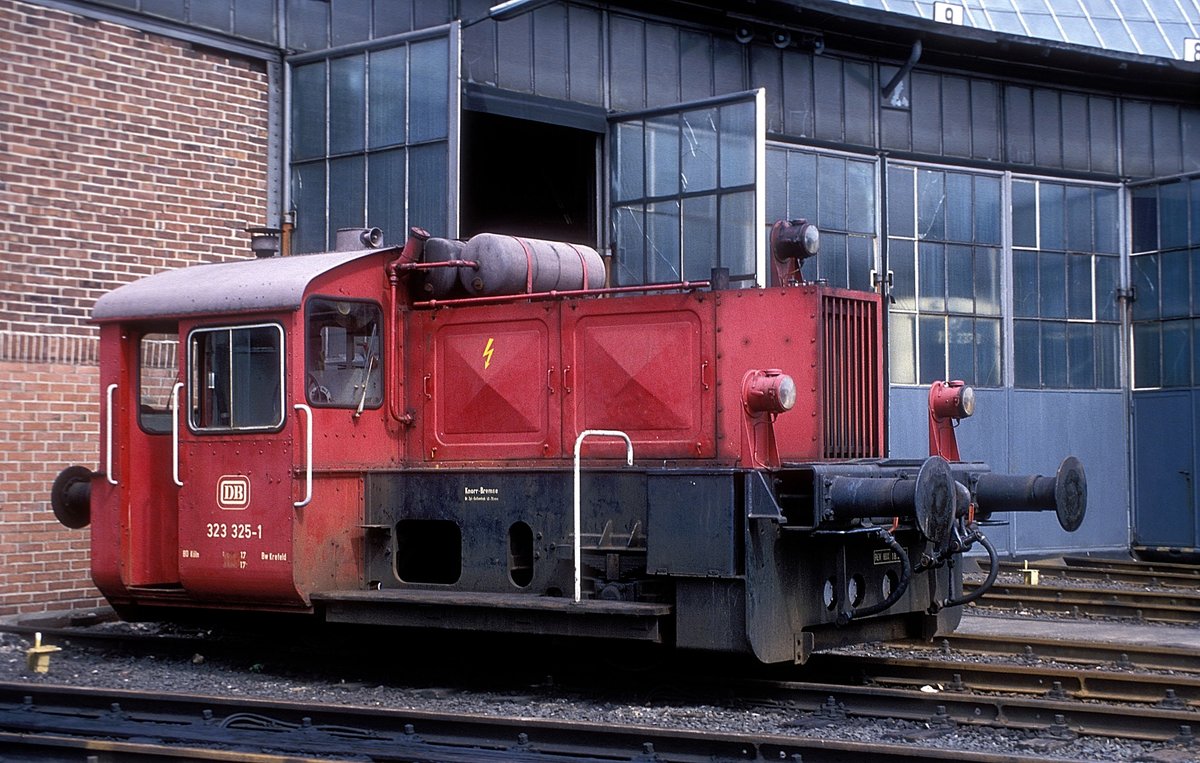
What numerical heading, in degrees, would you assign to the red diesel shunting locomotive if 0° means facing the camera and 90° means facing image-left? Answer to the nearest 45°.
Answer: approximately 315°

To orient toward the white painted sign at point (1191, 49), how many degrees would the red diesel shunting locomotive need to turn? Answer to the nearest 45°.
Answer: approximately 90° to its left

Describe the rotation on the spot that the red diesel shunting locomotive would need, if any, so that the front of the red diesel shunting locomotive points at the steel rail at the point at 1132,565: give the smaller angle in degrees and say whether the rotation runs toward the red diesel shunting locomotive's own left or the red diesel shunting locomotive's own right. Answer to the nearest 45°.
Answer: approximately 90° to the red diesel shunting locomotive's own left

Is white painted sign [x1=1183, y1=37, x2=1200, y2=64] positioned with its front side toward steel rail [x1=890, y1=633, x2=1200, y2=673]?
yes

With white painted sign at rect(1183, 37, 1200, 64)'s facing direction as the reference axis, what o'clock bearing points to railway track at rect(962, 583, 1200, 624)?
The railway track is roughly at 12 o'clock from the white painted sign.

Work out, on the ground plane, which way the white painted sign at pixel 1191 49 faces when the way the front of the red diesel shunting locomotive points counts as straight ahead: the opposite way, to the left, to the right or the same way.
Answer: to the right
